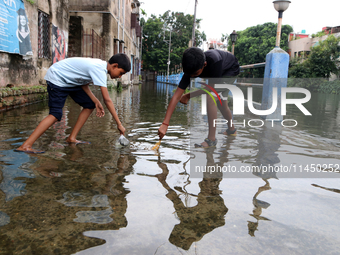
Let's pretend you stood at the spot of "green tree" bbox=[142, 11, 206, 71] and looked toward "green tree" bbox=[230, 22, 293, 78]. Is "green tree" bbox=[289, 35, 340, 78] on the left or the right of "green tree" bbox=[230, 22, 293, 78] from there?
right

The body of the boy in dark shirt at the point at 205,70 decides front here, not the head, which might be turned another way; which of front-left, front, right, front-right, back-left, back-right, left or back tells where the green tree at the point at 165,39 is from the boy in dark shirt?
back-right

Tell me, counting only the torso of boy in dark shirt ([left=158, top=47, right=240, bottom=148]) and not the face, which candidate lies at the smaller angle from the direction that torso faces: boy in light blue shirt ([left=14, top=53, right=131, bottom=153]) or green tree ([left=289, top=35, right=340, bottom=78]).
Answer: the boy in light blue shirt

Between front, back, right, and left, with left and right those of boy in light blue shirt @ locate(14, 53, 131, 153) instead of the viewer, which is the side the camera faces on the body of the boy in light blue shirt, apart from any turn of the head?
right

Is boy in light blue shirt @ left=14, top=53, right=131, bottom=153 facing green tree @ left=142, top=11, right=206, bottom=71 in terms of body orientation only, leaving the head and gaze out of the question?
no

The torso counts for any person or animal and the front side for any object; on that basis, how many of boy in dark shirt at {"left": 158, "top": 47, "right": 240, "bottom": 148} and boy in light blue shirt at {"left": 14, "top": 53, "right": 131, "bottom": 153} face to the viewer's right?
1

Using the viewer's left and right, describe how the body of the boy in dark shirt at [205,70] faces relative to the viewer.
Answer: facing the viewer and to the left of the viewer

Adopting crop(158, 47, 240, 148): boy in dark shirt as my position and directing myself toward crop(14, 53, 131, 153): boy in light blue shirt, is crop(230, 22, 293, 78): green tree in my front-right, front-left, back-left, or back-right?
back-right

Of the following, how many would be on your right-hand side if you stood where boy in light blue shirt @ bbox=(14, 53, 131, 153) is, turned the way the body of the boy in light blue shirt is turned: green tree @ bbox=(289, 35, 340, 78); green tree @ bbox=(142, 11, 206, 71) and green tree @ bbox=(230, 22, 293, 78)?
0

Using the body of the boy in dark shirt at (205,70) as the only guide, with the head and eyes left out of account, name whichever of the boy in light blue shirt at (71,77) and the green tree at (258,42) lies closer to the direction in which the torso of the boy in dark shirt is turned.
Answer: the boy in light blue shirt

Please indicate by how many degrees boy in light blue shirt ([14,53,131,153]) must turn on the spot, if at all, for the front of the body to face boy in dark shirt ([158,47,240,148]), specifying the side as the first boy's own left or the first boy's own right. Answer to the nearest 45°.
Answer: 0° — they already face them

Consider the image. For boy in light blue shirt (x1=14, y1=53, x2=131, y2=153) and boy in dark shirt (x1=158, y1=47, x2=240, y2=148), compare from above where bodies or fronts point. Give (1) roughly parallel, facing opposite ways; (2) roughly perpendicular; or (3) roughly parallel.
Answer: roughly parallel, facing opposite ways

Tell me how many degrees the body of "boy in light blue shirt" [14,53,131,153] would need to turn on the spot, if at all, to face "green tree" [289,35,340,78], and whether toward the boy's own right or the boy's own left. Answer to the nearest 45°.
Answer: approximately 45° to the boy's own left

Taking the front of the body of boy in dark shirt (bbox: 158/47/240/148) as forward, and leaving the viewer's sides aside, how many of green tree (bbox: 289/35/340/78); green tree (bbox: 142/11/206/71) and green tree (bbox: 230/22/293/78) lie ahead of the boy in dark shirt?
0
